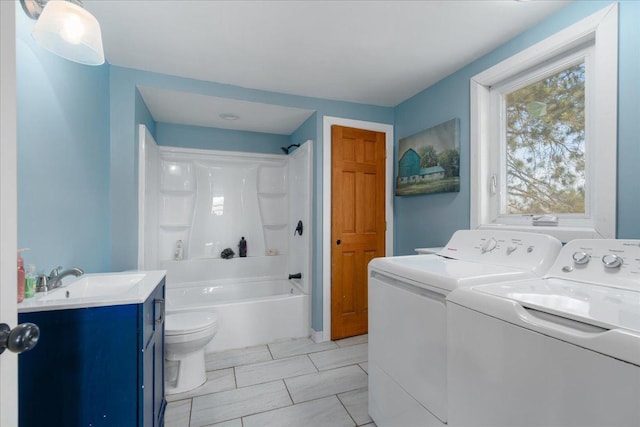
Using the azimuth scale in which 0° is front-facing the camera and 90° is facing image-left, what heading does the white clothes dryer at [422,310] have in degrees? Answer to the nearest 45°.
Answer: approximately 45°

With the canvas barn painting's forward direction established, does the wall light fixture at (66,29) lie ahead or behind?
ahead

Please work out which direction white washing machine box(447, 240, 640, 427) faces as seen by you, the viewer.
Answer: facing the viewer and to the left of the viewer

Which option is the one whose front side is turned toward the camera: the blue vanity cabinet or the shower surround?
the shower surround

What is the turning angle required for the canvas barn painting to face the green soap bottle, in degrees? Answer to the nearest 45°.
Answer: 0° — it already faces it

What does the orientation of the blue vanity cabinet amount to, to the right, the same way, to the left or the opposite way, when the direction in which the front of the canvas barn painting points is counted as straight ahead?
the opposite way

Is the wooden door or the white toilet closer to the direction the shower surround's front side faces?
the white toilet

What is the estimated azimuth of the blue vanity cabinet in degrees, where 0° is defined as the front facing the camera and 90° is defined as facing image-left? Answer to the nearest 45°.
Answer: approximately 270°

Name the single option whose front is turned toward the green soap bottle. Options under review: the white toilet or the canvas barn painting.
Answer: the canvas barn painting

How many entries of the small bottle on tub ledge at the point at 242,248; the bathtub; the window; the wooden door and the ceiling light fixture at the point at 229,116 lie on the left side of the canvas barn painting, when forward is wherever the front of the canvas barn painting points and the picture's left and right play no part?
1

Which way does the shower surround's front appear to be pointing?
toward the camera

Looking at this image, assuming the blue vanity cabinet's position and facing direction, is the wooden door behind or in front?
in front

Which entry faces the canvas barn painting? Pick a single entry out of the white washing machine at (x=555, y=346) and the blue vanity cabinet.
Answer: the blue vanity cabinet
